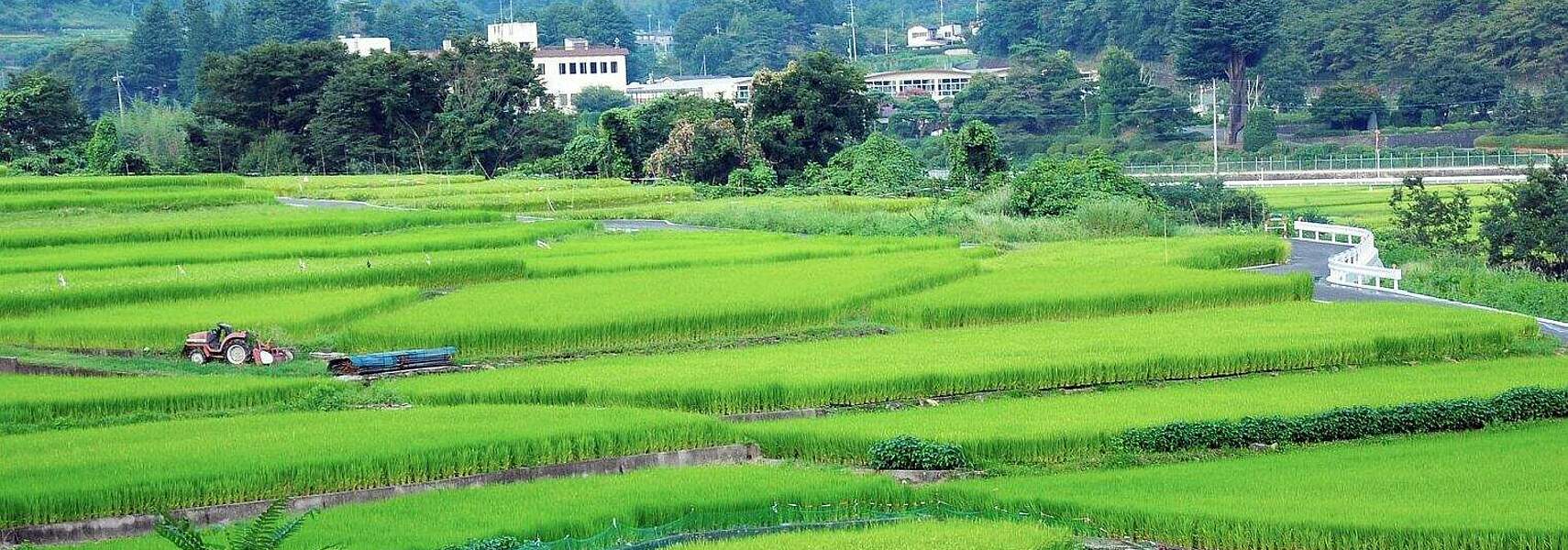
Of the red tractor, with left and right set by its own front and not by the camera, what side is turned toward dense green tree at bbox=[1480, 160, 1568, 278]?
back

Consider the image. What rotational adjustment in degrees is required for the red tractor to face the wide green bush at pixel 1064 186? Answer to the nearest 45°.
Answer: approximately 135° to its right

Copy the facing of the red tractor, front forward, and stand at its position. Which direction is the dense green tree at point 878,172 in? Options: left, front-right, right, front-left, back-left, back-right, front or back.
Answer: back-right

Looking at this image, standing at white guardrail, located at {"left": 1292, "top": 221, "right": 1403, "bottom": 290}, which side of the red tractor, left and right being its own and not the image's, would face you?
back

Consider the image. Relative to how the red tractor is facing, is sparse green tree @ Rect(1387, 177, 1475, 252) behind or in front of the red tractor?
behind

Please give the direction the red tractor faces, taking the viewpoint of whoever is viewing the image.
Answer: facing to the left of the viewer

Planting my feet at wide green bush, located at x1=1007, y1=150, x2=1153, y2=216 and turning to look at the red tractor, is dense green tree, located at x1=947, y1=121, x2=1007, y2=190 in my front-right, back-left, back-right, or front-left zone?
back-right

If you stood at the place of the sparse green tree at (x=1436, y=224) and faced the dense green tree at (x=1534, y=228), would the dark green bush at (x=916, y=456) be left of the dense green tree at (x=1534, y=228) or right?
right

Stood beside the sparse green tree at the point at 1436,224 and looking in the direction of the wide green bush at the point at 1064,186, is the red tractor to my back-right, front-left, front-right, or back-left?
front-left

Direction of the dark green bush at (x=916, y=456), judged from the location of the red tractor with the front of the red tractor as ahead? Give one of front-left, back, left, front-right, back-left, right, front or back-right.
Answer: back-left
